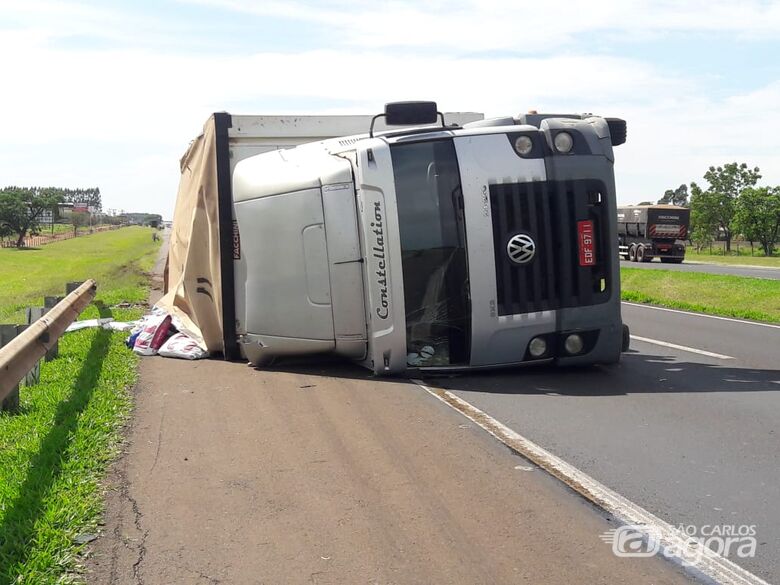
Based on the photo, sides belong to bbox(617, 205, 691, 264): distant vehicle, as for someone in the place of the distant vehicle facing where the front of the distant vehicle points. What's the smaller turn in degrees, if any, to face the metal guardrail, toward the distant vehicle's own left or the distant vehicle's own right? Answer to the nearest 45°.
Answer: approximately 135° to the distant vehicle's own left

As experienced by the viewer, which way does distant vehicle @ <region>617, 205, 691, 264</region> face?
facing away from the viewer and to the left of the viewer

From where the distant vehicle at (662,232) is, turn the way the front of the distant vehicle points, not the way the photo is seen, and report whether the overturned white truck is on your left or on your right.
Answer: on your left
